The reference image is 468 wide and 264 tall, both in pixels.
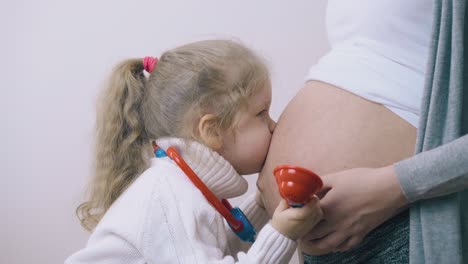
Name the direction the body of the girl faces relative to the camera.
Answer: to the viewer's right

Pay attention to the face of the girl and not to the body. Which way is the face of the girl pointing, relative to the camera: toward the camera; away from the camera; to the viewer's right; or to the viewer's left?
to the viewer's right
